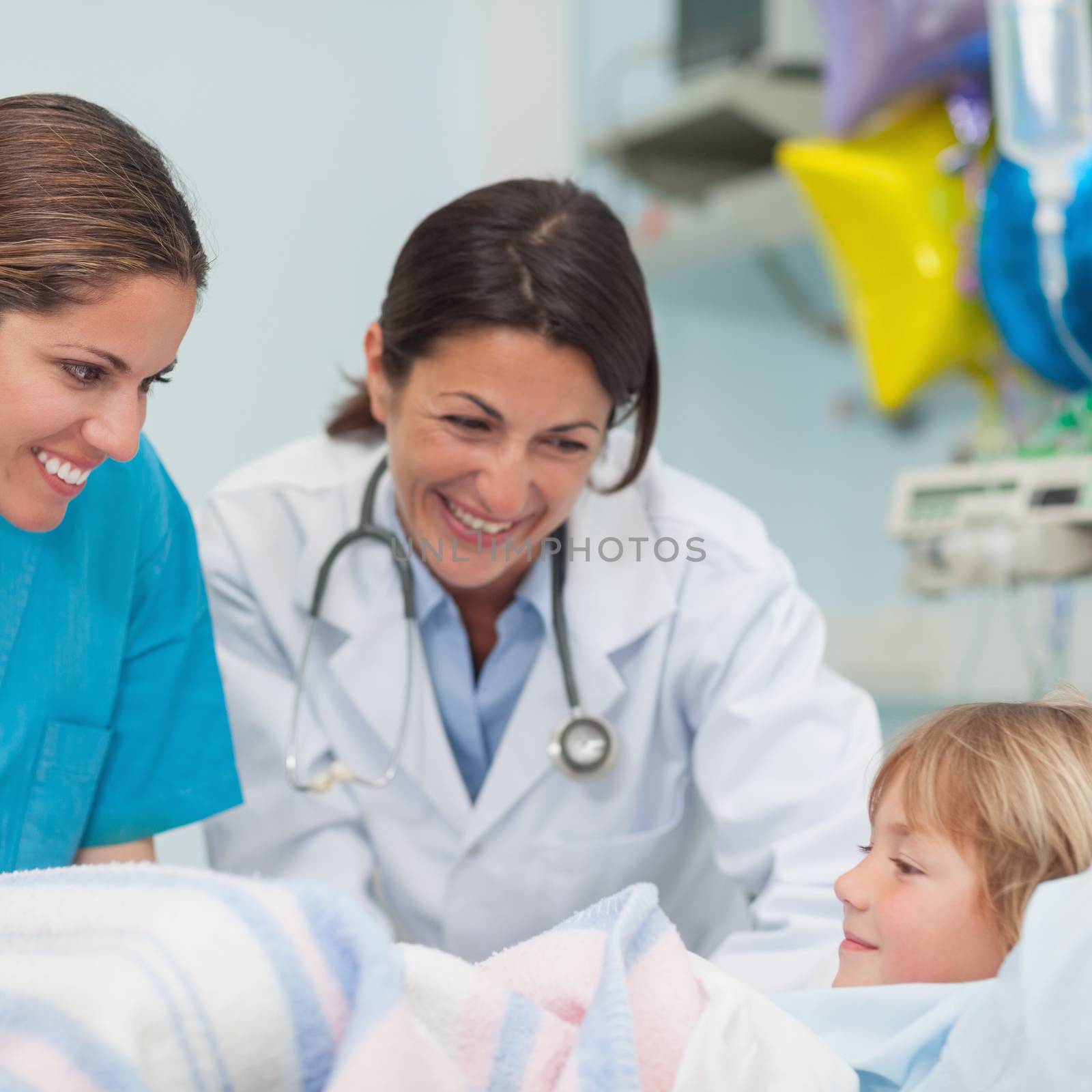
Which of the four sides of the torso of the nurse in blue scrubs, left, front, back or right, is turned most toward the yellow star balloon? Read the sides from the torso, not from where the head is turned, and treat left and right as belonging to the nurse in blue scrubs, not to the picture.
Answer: left

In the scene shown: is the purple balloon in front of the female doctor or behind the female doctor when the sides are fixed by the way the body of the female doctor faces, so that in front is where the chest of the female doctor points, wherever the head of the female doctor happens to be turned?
behind

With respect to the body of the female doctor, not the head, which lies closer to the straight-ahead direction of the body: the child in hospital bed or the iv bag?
the child in hospital bed

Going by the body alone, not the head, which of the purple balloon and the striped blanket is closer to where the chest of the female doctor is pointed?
the striped blanket

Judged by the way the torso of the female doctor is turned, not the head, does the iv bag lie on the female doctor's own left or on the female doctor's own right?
on the female doctor's own left

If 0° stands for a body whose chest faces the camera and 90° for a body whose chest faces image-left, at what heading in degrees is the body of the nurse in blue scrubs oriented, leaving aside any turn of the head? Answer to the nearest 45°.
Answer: approximately 315°
